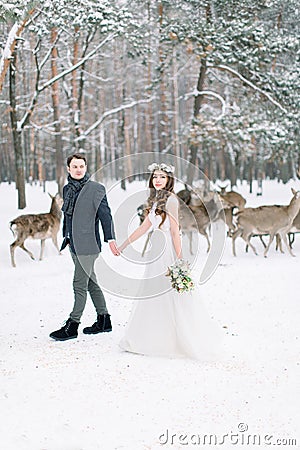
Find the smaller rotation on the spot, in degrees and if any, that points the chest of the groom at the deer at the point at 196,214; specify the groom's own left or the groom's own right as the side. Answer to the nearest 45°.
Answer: approximately 180°

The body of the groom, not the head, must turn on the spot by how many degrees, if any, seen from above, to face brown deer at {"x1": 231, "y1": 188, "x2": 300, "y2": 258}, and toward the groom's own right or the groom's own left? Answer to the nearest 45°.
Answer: approximately 180°

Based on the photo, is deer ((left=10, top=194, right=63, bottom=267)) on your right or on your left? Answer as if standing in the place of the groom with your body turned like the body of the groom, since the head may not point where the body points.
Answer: on your right

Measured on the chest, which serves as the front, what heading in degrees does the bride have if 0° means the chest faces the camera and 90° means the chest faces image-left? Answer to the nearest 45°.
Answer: approximately 45°

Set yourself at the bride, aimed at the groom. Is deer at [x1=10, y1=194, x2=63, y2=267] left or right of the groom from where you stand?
right

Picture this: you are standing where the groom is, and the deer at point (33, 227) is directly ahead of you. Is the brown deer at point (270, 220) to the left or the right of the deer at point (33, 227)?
right
